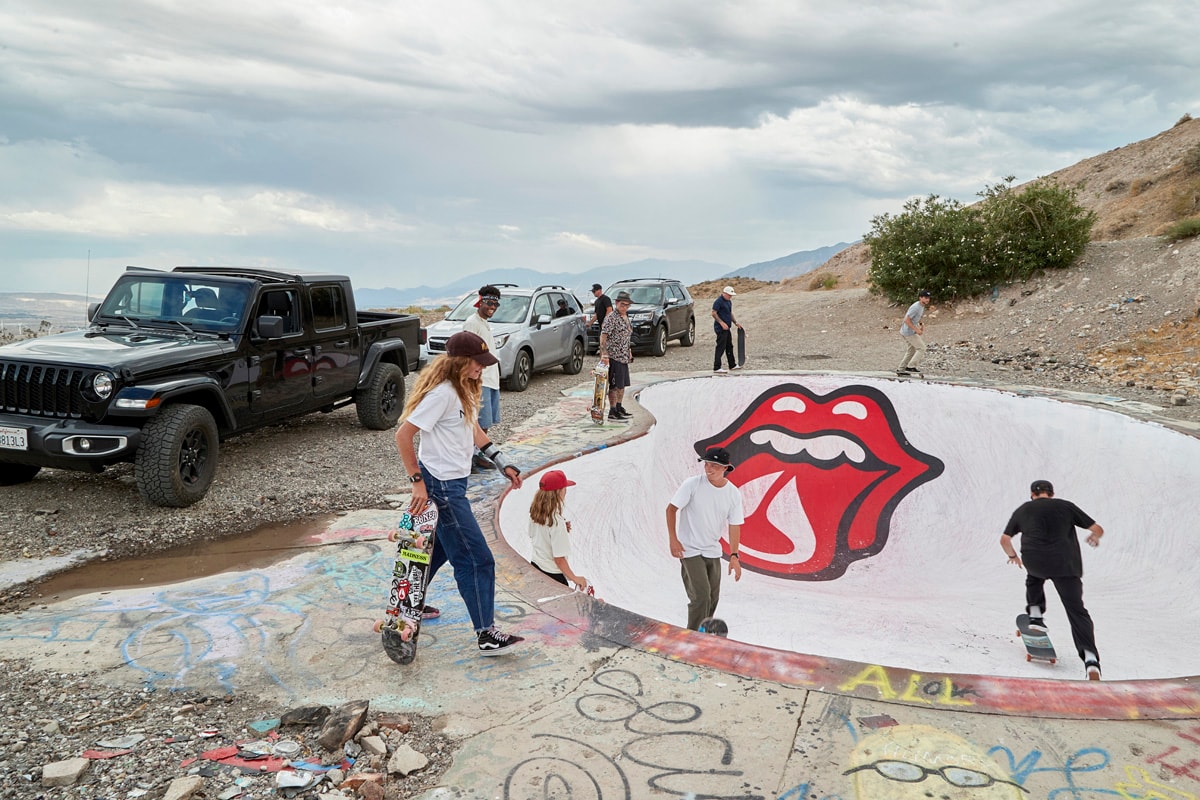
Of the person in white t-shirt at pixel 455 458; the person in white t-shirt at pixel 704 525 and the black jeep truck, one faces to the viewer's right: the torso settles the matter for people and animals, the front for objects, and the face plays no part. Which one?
the person in white t-shirt at pixel 455 458

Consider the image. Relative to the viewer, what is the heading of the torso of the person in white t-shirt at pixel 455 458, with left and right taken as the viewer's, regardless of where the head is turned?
facing to the right of the viewer

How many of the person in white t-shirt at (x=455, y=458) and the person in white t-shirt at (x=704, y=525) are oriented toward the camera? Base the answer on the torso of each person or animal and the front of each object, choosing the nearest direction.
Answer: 1

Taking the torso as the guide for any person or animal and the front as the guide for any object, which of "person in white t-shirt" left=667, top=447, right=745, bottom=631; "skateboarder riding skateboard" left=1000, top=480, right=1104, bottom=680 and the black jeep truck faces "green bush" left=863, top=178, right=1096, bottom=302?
the skateboarder riding skateboard

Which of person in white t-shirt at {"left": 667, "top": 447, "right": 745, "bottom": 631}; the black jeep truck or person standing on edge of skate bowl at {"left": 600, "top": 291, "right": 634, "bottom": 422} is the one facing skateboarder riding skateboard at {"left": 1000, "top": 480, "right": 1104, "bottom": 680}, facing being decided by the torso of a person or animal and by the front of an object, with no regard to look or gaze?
the person standing on edge of skate bowl

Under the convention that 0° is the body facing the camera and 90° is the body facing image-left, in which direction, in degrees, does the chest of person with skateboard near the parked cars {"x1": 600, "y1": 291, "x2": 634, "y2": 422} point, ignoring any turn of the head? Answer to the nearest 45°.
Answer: approximately 315°

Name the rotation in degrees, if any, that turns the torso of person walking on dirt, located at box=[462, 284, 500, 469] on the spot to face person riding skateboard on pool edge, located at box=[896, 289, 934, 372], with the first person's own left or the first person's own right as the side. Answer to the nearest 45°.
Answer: approximately 90° to the first person's own left

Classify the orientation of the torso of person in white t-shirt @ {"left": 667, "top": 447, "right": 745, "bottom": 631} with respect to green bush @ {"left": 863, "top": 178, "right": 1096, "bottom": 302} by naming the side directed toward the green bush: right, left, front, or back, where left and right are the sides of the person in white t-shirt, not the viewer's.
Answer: back

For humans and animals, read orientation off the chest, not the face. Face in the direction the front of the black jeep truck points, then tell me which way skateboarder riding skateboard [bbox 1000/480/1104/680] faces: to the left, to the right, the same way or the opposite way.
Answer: the opposite way

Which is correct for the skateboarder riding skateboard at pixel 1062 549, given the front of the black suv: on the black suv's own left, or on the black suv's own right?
on the black suv's own left

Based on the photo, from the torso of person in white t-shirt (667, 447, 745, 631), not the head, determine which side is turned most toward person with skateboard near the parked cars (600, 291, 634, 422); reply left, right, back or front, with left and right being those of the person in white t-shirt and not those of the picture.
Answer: back

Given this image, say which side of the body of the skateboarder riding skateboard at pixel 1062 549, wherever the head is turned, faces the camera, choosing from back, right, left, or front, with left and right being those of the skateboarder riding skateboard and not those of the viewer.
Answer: back

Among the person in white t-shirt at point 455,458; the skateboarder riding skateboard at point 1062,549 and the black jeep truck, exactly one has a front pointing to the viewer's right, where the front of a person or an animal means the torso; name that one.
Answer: the person in white t-shirt
